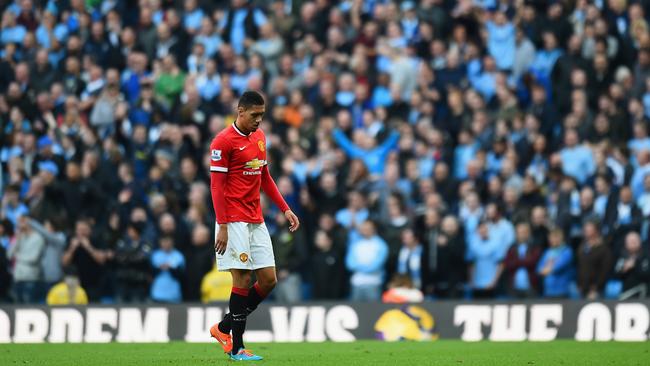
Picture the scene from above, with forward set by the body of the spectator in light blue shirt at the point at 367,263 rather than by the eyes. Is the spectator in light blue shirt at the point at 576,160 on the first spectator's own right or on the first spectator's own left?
on the first spectator's own left

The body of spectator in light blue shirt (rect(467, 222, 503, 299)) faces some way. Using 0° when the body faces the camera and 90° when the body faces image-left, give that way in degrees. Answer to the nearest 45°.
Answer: approximately 0°

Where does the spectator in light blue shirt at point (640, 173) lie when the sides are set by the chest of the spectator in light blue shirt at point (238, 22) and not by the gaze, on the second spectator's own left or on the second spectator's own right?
on the second spectator's own left

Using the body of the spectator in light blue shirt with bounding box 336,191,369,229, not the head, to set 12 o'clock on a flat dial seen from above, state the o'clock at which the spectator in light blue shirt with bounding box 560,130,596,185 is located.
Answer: the spectator in light blue shirt with bounding box 560,130,596,185 is roughly at 9 o'clock from the spectator in light blue shirt with bounding box 336,191,369,229.

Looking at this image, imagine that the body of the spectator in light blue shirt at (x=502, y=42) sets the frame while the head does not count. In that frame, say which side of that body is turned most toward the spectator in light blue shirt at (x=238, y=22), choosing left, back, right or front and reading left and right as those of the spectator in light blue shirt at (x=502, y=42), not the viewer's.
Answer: right
